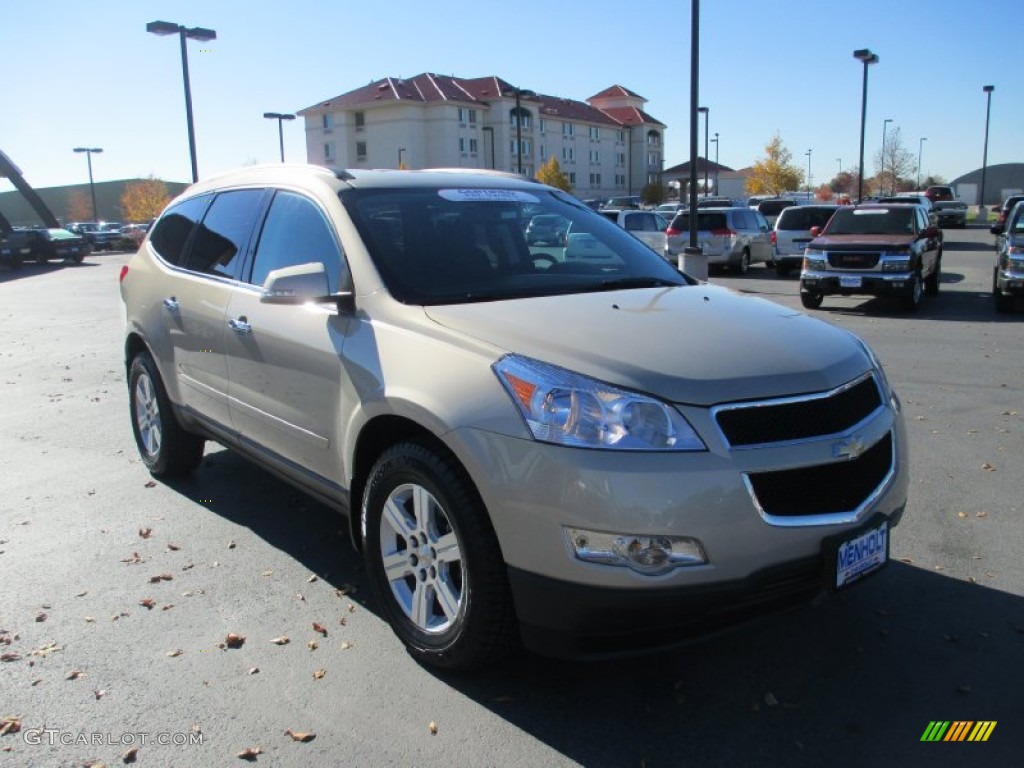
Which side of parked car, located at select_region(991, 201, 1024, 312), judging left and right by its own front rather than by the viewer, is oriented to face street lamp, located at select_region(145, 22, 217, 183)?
right

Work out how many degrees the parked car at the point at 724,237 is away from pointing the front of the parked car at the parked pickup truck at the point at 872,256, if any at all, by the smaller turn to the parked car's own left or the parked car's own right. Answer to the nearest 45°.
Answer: approximately 135° to the parked car's own right

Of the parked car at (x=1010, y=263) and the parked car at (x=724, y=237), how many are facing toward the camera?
1

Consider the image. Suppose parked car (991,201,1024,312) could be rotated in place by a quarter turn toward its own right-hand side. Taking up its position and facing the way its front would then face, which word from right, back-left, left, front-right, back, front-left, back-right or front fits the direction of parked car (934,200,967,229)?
right

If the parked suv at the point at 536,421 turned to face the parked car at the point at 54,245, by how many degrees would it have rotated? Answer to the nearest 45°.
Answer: approximately 180°

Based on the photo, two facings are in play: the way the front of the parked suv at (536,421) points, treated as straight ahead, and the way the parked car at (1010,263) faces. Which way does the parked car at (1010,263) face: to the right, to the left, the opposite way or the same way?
to the right

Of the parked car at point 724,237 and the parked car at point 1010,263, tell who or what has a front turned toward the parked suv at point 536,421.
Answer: the parked car at point 1010,263

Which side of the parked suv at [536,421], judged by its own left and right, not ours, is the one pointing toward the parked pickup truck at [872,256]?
left

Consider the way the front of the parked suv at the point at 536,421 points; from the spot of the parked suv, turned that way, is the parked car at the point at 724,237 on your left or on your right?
on your left

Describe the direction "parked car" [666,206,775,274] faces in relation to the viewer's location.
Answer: facing away from the viewer and to the right of the viewer

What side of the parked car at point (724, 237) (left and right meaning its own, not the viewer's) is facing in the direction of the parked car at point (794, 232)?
right

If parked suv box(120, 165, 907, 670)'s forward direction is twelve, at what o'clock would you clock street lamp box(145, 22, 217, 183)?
The street lamp is roughly at 7 o'clock from the parked suv.

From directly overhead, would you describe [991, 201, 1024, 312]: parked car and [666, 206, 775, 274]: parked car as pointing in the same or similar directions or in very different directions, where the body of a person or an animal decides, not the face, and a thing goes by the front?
very different directions

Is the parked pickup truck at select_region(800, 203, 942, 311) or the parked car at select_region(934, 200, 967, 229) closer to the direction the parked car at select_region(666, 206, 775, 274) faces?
the parked car

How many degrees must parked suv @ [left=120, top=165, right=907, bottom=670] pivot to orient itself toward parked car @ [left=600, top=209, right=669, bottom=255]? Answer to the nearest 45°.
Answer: approximately 135° to its left

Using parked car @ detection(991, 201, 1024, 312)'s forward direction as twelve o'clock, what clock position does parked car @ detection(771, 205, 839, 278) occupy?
parked car @ detection(771, 205, 839, 278) is roughly at 5 o'clock from parked car @ detection(991, 201, 1024, 312).
